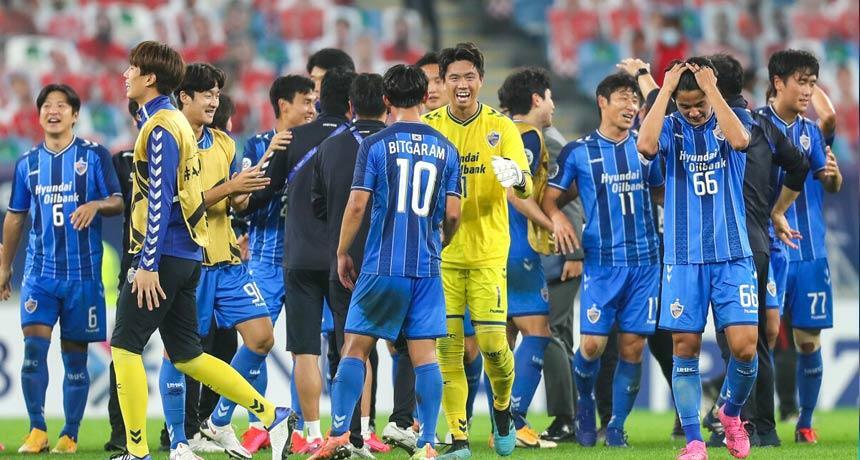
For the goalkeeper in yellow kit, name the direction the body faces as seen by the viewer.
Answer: toward the camera

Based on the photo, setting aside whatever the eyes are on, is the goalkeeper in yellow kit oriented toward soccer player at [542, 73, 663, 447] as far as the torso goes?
no

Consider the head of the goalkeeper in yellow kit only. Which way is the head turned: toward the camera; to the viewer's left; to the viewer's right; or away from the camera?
toward the camera

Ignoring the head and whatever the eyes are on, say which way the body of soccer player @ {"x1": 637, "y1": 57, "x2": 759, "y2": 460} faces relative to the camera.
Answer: toward the camera

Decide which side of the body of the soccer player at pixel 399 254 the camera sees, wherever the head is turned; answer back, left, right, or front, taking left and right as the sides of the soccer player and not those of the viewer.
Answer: back

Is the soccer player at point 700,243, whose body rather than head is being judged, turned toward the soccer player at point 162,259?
no

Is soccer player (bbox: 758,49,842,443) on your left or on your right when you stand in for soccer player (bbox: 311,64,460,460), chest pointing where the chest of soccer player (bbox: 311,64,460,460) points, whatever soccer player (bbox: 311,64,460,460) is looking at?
on your right

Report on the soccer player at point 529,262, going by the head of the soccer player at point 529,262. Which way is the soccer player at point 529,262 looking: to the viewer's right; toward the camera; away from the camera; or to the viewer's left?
to the viewer's right

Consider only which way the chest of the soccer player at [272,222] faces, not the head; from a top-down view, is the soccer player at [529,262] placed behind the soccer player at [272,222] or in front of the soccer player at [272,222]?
in front

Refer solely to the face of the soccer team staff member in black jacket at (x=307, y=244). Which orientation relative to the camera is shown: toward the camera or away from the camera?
away from the camera

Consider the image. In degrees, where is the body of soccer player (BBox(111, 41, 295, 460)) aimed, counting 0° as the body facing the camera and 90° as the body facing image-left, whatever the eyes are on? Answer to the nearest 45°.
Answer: approximately 90°

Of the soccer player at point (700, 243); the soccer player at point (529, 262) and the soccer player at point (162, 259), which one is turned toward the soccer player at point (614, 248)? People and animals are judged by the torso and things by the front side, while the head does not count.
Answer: the soccer player at point (529, 262)

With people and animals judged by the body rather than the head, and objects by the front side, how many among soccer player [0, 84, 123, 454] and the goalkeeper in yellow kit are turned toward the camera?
2

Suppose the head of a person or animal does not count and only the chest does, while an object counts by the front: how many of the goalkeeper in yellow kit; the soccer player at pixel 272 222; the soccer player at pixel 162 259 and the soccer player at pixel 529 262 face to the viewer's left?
1
